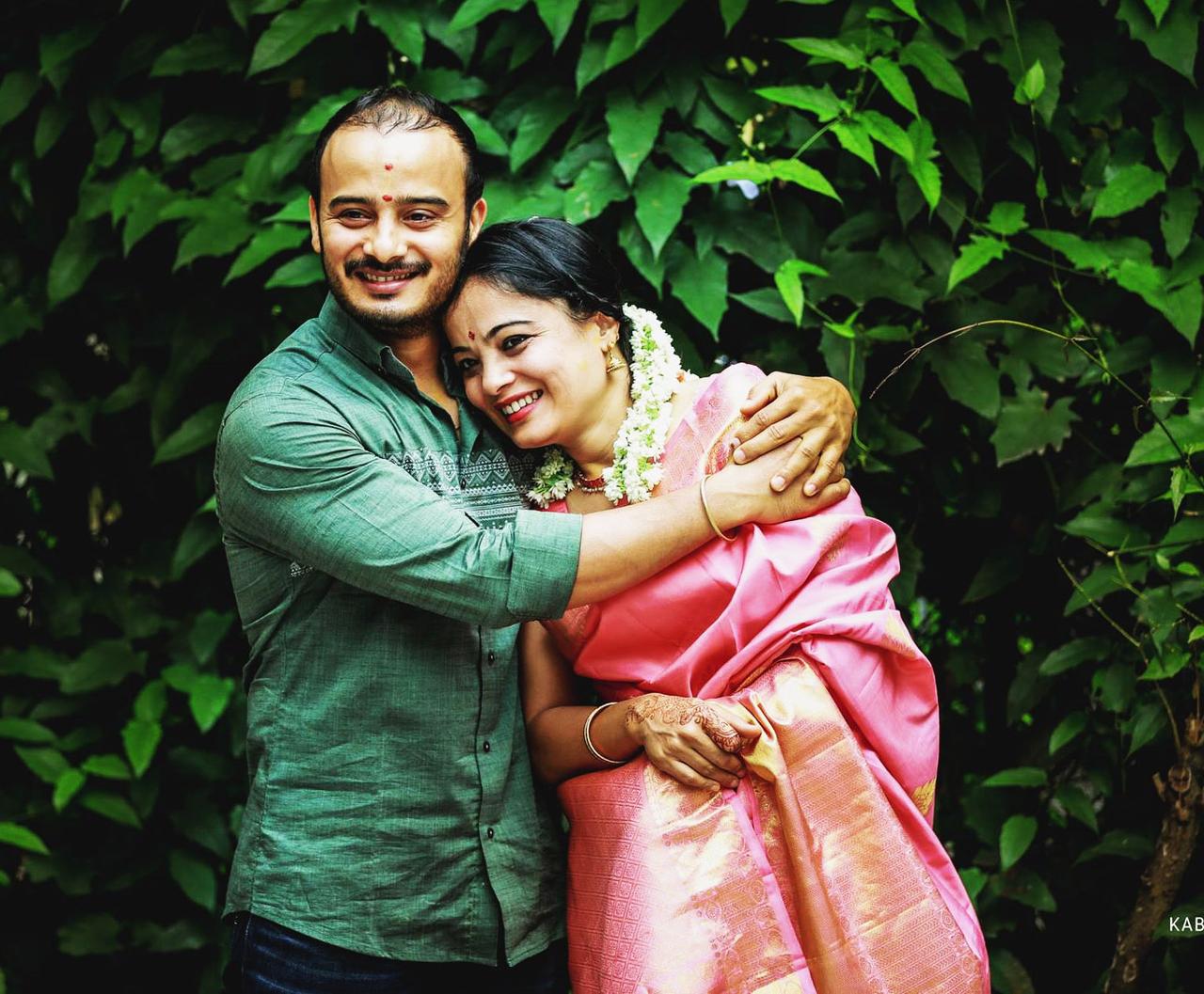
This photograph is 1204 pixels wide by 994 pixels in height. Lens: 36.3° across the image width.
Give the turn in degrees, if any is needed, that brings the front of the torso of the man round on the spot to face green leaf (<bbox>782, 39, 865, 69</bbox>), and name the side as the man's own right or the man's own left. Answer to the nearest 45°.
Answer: approximately 90° to the man's own left

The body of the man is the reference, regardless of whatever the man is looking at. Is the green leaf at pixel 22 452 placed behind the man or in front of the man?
behind

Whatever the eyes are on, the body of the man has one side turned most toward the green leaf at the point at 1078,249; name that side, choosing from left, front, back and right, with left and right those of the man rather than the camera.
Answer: left

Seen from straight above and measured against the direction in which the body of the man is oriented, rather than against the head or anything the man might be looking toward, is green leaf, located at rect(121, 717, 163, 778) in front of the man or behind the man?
behind

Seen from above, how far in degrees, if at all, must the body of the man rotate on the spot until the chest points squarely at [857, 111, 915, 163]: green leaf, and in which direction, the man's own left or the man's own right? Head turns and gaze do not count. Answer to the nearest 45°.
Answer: approximately 90° to the man's own left

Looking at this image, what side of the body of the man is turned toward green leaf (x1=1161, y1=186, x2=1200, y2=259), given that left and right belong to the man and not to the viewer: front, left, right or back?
left

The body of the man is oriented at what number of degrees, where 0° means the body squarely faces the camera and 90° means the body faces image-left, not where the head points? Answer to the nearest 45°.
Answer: approximately 315°
